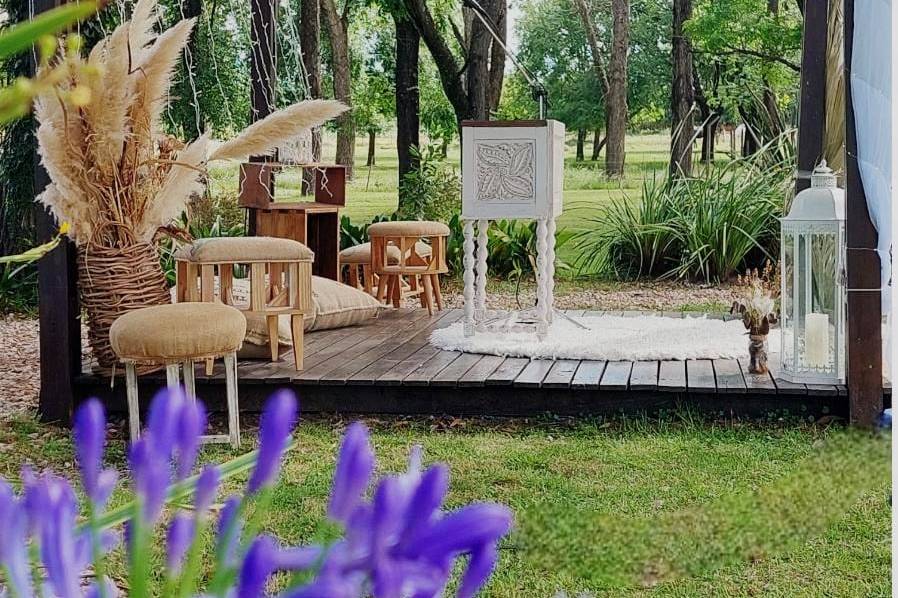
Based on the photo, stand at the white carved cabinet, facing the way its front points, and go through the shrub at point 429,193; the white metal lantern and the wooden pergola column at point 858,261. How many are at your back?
1

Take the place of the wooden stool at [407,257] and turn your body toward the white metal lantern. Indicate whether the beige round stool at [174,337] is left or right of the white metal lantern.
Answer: right

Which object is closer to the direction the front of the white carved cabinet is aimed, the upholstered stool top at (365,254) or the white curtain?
the white curtain

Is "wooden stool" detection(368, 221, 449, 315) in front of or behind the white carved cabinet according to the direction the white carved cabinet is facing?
behind

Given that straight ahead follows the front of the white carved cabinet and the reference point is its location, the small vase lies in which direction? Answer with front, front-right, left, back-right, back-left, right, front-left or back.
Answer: front-left

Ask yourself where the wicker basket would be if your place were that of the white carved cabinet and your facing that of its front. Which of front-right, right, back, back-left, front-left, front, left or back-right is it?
front-right

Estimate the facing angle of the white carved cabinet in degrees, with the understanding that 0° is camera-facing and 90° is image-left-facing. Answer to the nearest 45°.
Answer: approximately 0°

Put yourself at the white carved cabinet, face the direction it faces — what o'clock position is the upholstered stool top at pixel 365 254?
The upholstered stool top is roughly at 5 o'clock from the white carved cabinet.
